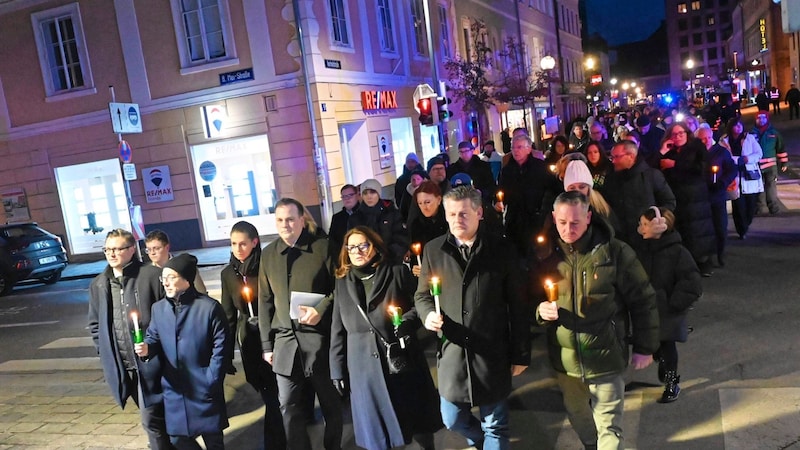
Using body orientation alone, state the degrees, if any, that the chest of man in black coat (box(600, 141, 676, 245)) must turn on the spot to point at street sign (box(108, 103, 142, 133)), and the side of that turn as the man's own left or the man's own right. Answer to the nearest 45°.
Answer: approximately 90° to the man's own right

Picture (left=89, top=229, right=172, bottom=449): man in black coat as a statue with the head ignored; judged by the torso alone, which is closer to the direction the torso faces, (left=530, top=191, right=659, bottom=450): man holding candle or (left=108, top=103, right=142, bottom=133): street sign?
the man holding candle

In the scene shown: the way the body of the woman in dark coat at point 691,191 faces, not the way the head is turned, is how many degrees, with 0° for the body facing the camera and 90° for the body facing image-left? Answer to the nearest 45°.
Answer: approximately 45°

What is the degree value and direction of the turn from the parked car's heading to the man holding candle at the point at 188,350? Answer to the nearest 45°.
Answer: approximately 135° to its left

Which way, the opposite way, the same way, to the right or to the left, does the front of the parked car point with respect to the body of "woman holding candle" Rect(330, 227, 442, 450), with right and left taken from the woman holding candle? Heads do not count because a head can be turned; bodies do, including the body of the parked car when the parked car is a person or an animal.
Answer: to the right

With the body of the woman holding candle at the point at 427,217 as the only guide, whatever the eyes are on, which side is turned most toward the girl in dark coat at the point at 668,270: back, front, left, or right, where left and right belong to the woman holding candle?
left

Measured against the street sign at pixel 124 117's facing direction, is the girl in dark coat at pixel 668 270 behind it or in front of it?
in front

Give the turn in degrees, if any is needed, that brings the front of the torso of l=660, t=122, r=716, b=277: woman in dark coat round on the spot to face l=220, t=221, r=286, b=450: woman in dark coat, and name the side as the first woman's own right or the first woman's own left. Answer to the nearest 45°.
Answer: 0° — they already face them

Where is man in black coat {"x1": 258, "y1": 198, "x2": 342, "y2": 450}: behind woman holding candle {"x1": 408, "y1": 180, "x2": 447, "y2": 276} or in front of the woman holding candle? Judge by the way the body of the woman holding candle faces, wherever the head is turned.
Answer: in front

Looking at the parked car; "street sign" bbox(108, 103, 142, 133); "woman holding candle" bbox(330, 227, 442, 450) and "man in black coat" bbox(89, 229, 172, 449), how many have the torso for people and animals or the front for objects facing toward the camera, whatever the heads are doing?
3
